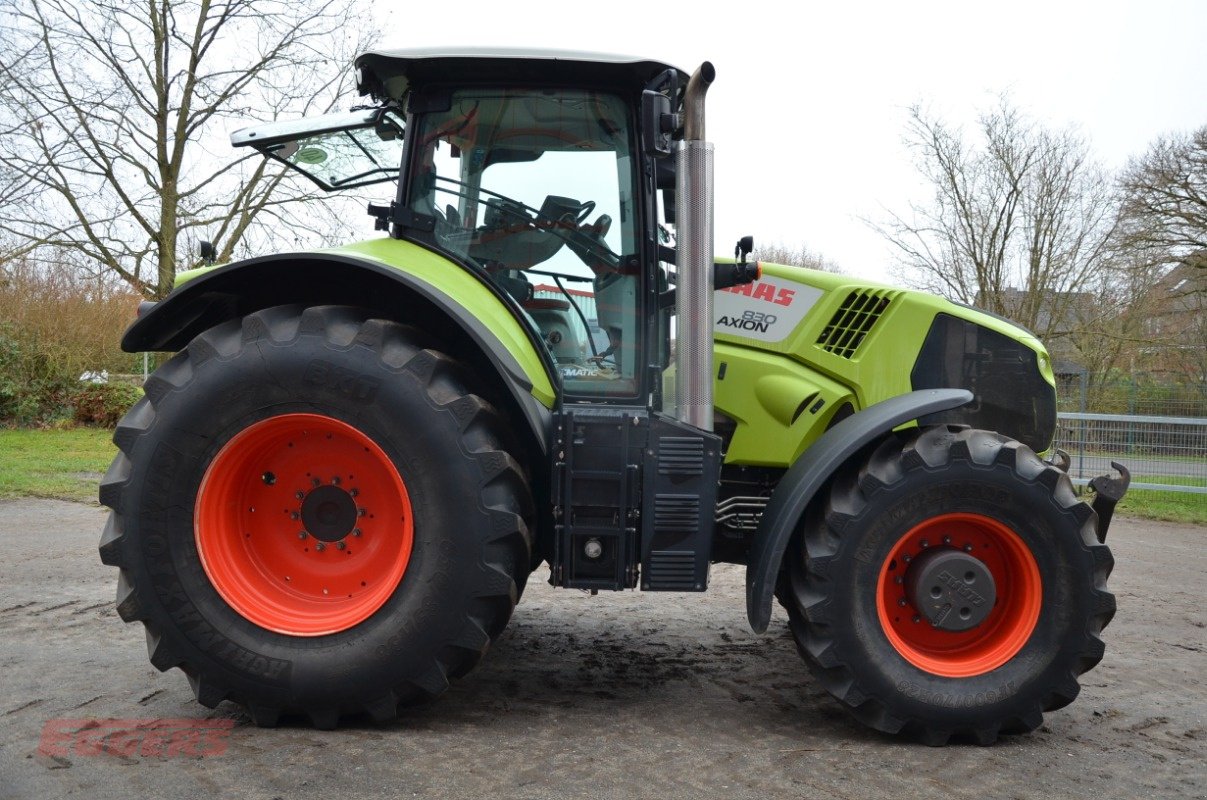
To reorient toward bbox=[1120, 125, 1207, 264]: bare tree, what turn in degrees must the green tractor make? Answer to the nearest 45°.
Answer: approximately 45° to its left

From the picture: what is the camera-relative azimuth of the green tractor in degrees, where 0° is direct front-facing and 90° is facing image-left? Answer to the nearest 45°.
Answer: approximately 270°
